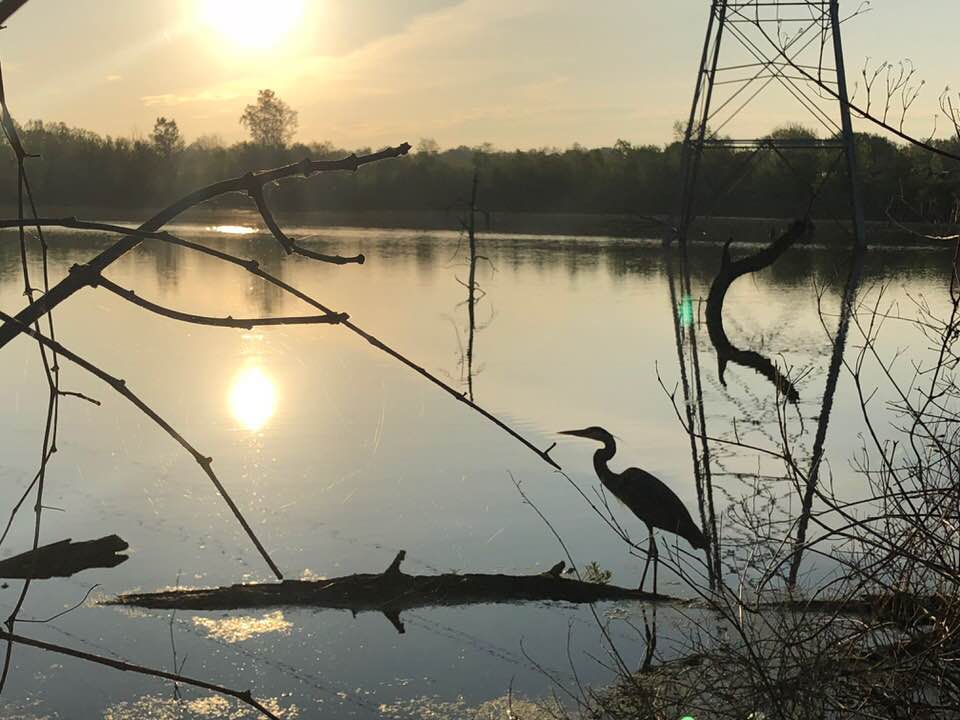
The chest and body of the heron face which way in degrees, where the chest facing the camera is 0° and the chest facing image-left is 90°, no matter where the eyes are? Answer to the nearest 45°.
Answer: approximately 90°

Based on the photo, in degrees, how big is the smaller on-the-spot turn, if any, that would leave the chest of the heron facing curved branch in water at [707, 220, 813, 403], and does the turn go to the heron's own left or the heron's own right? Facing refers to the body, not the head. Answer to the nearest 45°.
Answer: approximately 90° to the heron's own right
